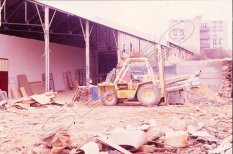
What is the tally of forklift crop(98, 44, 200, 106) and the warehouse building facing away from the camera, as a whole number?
0

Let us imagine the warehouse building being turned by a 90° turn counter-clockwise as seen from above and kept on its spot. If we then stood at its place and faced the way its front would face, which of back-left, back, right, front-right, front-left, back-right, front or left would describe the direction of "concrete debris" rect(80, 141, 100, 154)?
back-right

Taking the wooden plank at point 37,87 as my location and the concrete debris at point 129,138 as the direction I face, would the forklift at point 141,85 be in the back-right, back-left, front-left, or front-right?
front-left

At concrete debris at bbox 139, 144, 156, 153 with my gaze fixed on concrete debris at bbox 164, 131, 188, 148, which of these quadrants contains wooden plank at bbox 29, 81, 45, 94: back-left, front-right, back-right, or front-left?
back-left

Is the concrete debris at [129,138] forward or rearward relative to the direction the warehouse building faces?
forward

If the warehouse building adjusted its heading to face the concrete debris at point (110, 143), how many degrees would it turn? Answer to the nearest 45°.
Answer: approximately 45° to its right

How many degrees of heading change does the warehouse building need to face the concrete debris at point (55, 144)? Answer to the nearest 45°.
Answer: approximately 45° to its right

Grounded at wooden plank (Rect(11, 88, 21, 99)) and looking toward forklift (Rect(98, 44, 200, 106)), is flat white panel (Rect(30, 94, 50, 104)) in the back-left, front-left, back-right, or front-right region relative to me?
front-right
